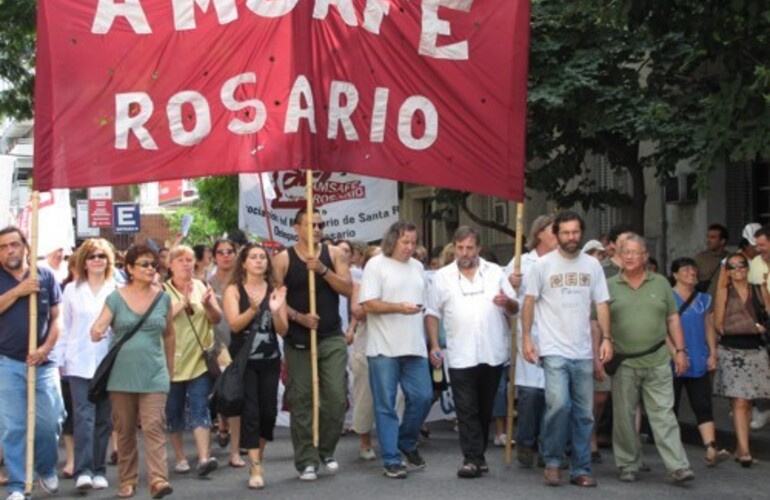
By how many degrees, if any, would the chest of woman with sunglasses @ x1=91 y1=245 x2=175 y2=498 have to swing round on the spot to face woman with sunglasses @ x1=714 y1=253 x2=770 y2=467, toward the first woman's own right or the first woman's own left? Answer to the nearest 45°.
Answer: approximately 90° to the first woman's own left

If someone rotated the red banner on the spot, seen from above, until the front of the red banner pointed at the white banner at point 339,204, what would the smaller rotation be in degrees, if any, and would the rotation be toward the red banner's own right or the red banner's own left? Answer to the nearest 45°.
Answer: approximately 180°

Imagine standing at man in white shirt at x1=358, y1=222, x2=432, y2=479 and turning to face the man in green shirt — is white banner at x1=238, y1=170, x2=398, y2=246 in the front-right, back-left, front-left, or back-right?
back-left

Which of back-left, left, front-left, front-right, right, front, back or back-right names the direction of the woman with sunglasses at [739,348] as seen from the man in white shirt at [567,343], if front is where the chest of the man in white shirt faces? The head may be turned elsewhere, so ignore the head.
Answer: back-left

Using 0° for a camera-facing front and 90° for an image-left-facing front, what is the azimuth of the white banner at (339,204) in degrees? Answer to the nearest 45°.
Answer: approximately 0°

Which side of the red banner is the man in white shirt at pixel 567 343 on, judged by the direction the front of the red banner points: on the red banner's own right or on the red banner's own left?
on the red banner's own left
